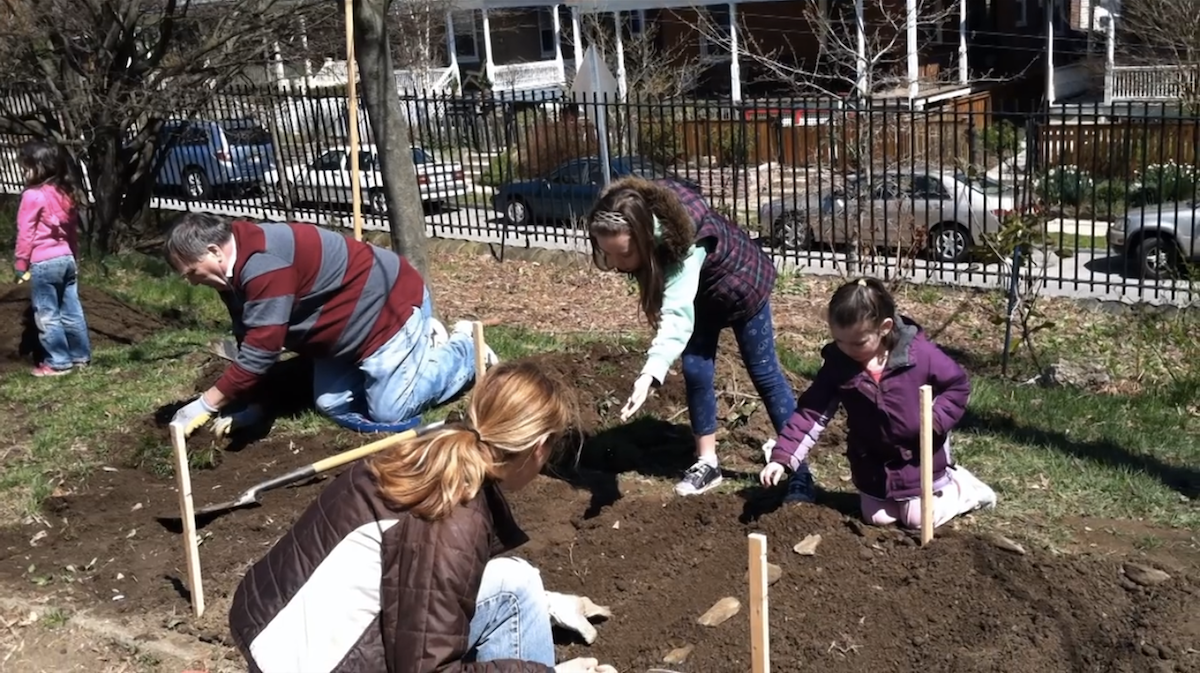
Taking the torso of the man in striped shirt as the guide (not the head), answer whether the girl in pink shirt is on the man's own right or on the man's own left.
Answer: on the man's own right

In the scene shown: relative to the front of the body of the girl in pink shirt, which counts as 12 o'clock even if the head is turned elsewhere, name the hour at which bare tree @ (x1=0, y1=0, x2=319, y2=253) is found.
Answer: The bare tree is roughly at 2 o'clock from the girl in pink shirt.

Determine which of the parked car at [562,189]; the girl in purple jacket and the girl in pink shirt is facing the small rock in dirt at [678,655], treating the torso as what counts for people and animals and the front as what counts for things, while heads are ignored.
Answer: the girl in purple jacket

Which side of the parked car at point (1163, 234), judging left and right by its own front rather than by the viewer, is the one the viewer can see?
left

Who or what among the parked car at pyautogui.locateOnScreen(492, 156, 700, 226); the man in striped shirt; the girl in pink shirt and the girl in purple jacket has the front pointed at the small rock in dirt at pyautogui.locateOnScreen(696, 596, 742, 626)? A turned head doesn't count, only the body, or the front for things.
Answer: the girl in purple jacket

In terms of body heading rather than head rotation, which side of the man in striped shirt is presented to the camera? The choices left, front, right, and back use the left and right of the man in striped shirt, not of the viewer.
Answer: left

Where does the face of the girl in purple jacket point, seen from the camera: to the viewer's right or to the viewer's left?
to the viewer's left

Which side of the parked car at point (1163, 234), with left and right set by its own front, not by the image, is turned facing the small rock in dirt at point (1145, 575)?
left

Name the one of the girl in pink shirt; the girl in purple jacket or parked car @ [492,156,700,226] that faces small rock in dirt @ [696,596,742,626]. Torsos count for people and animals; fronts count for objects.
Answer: the girl in purple jacket

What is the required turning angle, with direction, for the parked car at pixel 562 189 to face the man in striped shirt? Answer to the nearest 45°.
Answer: approximately 90° to its left

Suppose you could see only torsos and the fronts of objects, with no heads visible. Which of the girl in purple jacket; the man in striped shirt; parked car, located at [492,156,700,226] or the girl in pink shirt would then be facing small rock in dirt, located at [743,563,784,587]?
the girl in purple jacket

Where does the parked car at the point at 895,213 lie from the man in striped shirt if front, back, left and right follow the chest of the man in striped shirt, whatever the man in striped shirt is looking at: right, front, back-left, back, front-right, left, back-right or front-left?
back-right

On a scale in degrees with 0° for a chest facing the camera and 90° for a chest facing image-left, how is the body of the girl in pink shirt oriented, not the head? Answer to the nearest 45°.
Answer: approximately 135°

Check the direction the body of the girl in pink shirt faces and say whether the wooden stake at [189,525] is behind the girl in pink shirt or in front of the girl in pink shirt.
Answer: behind

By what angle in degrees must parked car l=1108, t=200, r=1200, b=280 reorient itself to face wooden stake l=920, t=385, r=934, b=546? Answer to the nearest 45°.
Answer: approximately 90° to its left

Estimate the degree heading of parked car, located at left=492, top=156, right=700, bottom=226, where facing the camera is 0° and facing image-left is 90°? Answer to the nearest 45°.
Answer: approximately 90°

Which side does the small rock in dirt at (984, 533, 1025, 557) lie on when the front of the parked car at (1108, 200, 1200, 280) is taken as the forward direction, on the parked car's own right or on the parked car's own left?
on the parked car's own left

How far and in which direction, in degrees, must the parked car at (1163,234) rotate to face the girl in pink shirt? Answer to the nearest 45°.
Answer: approximately 45° to its left
